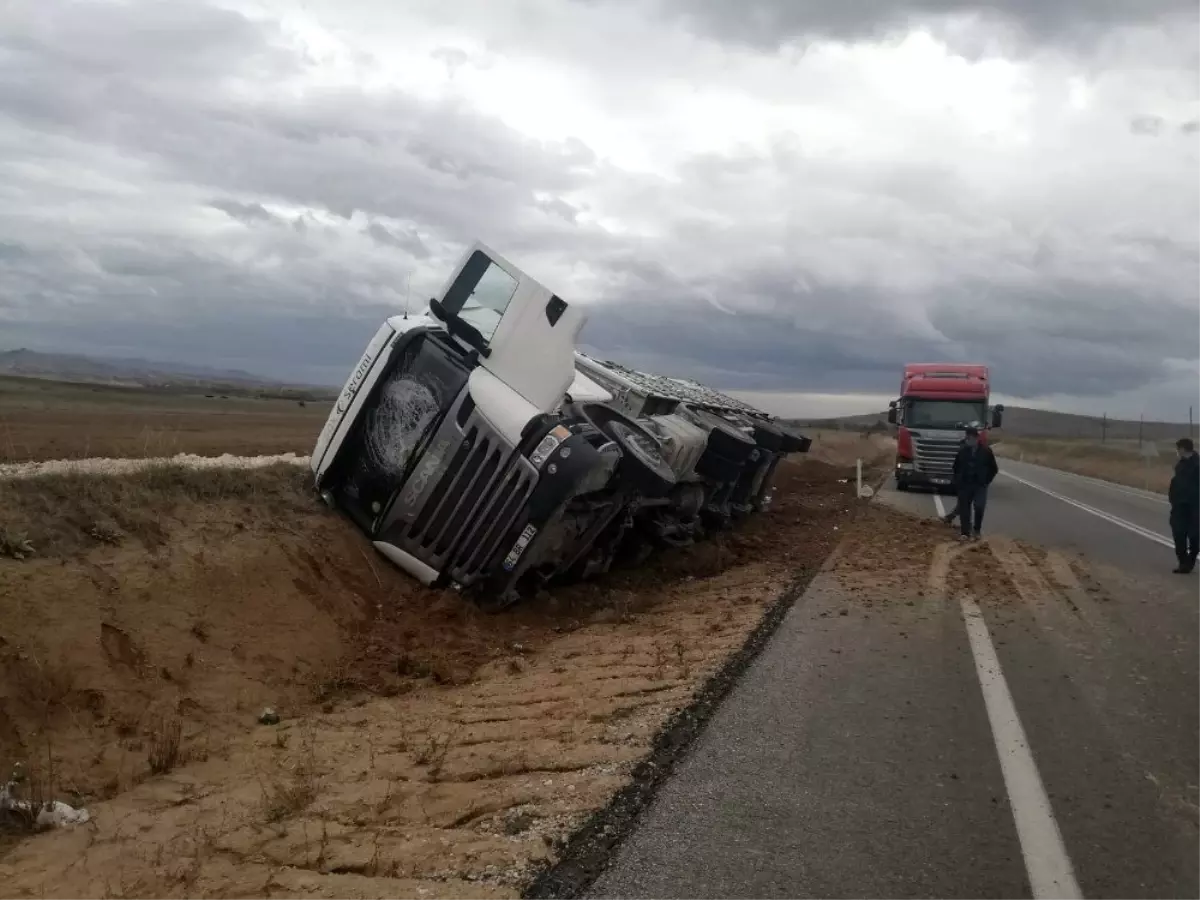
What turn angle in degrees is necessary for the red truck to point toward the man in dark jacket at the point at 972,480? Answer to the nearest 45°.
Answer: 0° — it already faces them

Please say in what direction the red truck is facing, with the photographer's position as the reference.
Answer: facing the viewer

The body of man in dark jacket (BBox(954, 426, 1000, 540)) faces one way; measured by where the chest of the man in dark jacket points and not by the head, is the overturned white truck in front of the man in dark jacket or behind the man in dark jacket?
in front

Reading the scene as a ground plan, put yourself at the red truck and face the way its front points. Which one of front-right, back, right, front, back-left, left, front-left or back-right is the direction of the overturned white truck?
front

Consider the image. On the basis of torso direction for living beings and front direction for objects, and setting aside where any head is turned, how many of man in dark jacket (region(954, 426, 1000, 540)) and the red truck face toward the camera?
2

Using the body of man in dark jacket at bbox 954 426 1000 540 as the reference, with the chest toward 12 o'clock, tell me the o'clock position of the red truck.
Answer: The red truck is roughly at 6 o'clock from the man in dark jacket.
